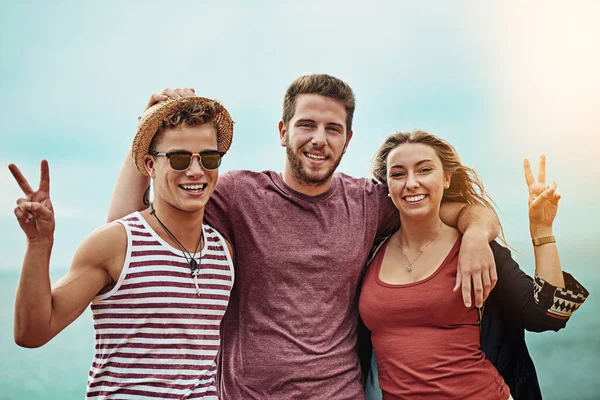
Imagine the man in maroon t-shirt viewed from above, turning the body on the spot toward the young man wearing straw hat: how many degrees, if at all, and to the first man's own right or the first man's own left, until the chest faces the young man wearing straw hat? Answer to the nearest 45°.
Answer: approximately 45° to the first man's own right

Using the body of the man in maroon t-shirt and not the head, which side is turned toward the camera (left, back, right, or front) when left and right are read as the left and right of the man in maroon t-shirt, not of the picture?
front
